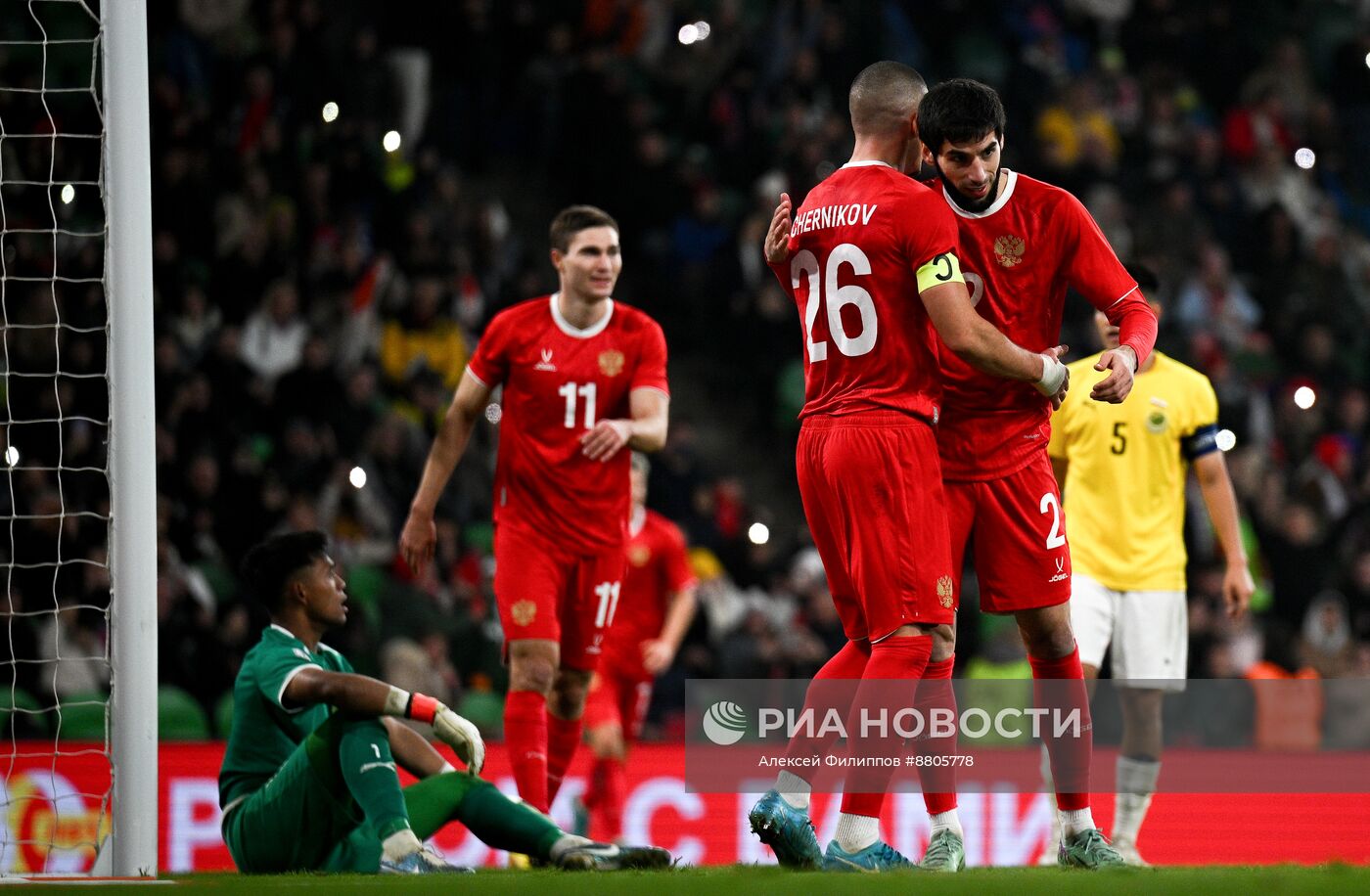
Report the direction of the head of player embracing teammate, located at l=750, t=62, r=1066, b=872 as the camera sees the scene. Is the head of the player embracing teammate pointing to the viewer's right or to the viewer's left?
to the viewer's right

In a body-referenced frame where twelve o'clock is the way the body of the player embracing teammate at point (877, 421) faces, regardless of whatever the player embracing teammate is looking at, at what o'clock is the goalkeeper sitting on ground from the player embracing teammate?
The goalkeeper sitting on ground is roughly at 8 o'clock from the player embracing teammate.

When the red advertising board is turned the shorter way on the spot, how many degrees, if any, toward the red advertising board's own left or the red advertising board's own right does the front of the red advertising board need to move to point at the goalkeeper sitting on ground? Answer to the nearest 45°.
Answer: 0° — it already faces them

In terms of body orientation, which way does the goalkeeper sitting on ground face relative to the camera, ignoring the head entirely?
to the viewer's right

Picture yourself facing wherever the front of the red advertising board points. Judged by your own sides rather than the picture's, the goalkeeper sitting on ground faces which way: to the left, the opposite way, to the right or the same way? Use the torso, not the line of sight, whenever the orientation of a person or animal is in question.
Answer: to the left

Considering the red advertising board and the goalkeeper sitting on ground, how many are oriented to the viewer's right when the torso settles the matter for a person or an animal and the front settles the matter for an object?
1

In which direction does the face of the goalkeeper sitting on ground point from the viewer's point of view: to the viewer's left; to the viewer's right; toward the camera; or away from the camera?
to the viewer's right

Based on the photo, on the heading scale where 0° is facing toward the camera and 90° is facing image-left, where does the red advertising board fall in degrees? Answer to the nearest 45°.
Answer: approximately 0°

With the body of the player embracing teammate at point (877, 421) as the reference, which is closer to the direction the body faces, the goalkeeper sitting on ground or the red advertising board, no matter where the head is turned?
the red advertising board

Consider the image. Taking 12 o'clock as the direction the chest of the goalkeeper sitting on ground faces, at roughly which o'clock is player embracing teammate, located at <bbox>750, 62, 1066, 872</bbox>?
The player embracing teammate is roughly at 1 o'clock from the goalkeeper sitting on ground.

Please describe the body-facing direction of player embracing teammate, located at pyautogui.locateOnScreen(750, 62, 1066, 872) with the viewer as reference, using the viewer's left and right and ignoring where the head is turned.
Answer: facing away from the viewer and to the right of the viewer
